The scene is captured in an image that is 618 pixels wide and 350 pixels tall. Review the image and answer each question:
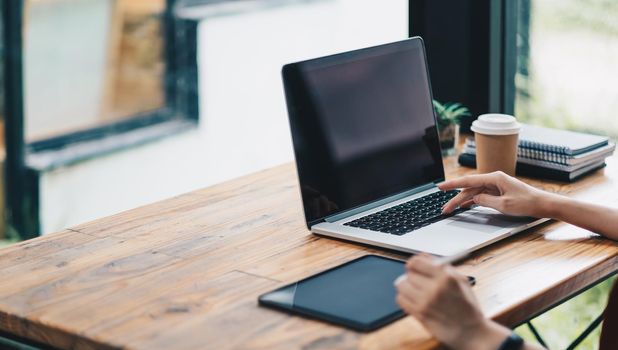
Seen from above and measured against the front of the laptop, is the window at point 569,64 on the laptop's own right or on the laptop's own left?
on the laptop's own left

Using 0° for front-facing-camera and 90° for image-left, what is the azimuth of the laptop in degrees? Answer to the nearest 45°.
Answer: approximately 315°

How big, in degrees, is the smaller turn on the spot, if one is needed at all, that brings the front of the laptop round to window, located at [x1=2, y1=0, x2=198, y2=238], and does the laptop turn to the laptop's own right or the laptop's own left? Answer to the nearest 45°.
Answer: approximately 180°
